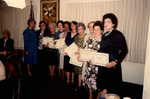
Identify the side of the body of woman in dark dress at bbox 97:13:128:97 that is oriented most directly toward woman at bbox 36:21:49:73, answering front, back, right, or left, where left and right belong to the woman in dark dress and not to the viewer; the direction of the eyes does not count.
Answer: right

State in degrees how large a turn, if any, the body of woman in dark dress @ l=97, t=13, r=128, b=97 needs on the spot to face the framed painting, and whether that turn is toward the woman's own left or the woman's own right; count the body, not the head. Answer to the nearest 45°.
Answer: approximately 90° to the woman's own right

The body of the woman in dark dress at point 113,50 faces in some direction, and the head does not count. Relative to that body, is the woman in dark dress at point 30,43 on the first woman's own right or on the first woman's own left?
on the first woman's own right

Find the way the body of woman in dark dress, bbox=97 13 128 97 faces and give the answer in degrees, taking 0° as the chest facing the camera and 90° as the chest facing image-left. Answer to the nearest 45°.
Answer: approximately 45°

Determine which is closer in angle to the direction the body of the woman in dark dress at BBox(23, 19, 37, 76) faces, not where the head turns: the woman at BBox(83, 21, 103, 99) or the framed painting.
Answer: the woman

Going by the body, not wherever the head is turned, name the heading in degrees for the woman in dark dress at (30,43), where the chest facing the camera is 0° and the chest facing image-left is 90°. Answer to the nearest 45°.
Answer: approximately 315°
